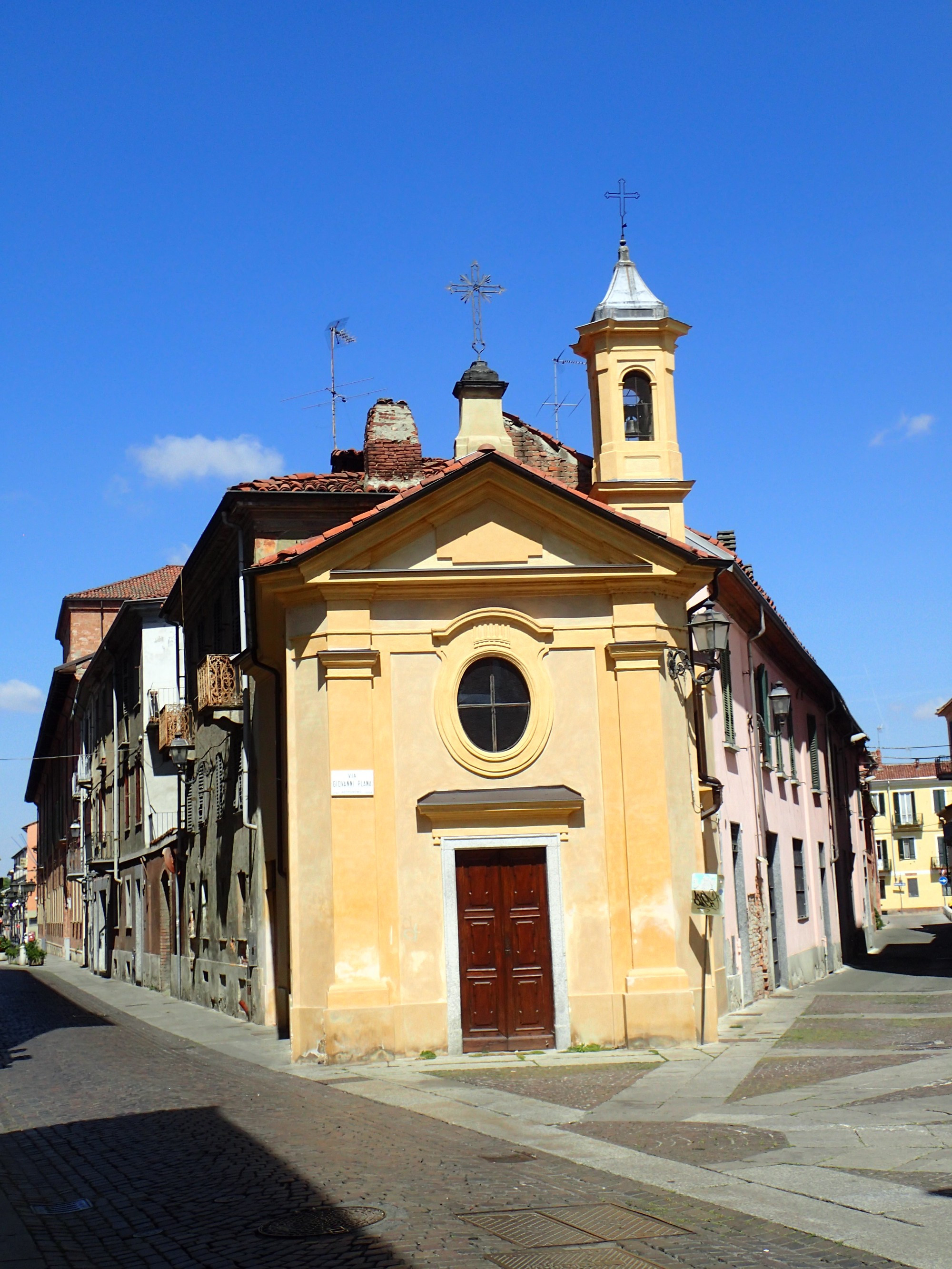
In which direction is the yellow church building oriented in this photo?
toward the camera

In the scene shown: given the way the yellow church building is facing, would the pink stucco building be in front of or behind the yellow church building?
behind

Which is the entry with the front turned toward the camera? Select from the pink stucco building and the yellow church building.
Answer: the yellow church building

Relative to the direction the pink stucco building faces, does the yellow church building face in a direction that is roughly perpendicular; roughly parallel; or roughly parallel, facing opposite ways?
roughly perpendicular

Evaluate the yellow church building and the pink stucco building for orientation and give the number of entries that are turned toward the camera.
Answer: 1

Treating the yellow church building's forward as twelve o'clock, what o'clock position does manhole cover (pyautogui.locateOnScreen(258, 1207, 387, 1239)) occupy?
The manhole cover is roughly at 12 o'clock from the yellow church building.
